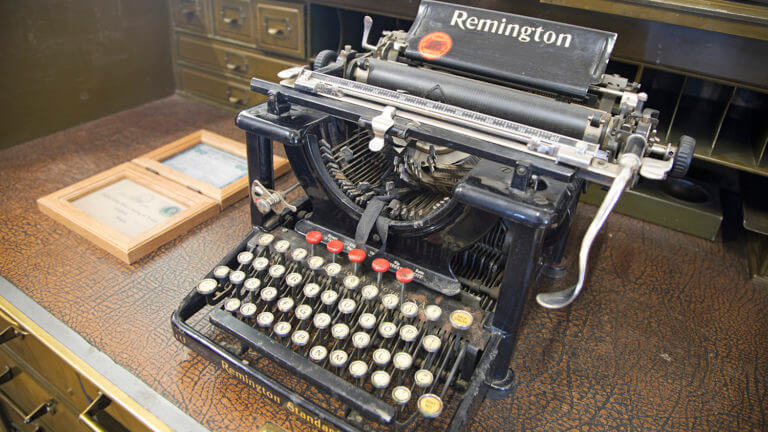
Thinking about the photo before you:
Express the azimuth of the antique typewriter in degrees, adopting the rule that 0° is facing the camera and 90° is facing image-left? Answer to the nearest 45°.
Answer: approximately 45°

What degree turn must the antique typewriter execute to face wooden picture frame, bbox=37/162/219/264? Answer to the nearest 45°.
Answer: approximately 45° to its right
